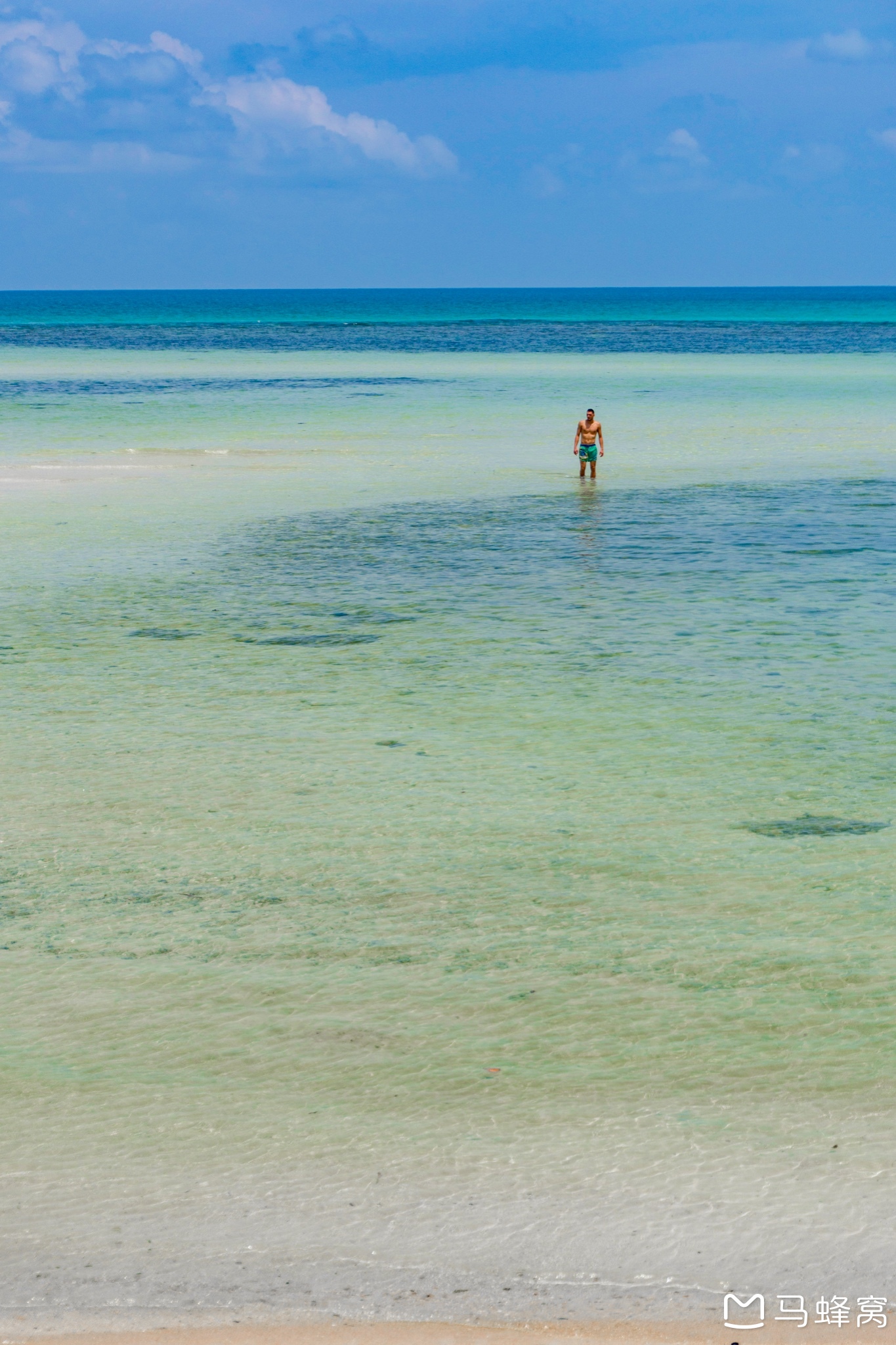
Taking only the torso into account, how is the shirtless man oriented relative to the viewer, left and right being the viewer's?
facing the viewer
